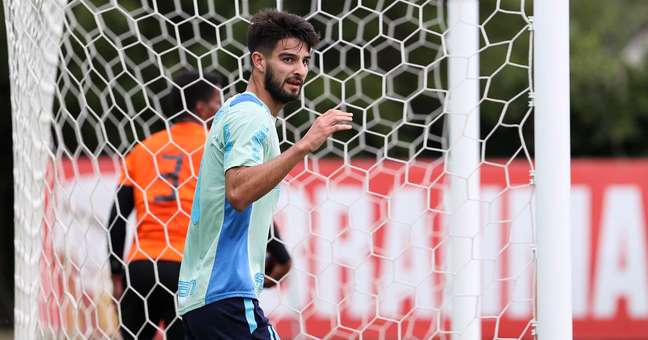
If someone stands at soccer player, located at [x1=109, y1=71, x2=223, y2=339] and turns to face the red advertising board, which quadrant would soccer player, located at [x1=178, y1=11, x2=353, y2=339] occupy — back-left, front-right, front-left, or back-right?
back-right

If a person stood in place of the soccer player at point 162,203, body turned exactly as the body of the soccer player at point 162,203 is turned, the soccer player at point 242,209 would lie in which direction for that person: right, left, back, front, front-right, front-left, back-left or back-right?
back-right

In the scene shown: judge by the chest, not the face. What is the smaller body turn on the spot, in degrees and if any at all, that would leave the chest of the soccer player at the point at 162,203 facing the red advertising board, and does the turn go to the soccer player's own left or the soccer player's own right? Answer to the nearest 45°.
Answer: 0° — they already face it

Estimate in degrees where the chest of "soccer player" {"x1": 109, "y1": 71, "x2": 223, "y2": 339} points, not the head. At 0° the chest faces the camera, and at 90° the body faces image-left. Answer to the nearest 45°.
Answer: approximately 225°

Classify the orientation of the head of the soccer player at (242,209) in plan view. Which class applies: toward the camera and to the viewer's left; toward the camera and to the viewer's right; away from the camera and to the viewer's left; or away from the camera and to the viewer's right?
toward the camera and to the viewer's right

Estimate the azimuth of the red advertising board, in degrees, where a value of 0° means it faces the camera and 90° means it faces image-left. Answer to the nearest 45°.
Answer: approximately 0°

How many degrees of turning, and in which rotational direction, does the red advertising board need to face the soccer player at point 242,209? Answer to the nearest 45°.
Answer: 0° — it already faces them

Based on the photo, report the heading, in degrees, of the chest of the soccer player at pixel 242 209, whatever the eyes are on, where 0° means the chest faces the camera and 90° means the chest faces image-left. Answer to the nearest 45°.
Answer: approximately 270°

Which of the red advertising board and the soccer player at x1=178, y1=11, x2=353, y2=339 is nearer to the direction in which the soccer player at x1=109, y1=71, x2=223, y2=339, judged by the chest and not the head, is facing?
the red advertising board
